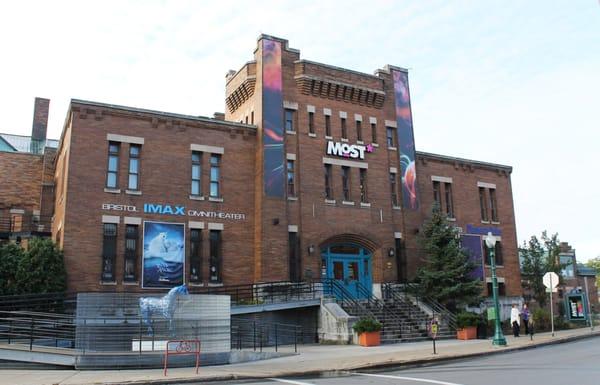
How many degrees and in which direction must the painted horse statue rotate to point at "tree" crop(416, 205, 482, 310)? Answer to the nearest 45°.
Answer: approximately 45° to its left

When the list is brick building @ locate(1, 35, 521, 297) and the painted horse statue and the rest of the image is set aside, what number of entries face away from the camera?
0

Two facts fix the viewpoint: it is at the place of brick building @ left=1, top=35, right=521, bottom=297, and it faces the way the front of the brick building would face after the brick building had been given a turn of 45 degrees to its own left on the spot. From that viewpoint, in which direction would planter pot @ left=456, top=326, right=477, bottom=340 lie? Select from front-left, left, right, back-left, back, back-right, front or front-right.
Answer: front

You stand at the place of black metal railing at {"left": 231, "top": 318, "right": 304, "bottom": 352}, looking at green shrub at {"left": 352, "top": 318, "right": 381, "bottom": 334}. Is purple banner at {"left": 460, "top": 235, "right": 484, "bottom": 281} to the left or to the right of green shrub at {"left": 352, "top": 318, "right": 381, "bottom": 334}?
left

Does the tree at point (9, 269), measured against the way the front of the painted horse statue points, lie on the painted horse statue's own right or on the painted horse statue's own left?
on the painted horse statue's own left

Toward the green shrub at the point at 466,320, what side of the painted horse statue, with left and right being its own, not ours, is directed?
front

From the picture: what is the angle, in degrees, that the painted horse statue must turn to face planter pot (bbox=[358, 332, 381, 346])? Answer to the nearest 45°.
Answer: approximately 45° to its left

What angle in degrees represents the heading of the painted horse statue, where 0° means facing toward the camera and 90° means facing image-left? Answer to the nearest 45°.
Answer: approximately 270°

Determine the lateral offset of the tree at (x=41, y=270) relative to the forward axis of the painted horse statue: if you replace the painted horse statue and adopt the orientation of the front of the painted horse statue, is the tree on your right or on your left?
on your left

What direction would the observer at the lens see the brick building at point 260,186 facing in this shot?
facing the viewer and to the right of the viewer
